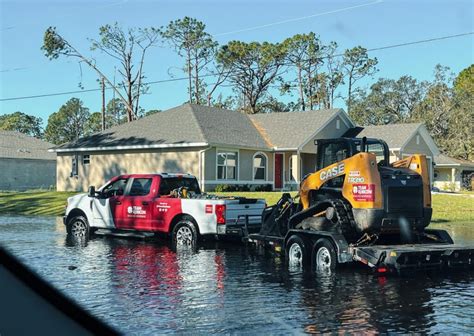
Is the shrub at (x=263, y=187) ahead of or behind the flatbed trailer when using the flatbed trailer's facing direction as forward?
ahead

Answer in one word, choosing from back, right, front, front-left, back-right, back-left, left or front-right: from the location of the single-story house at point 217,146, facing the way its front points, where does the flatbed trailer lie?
front-right

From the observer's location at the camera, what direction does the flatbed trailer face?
facing away from the viewer and to the left of the viewer

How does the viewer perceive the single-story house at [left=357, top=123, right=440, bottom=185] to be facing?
facing the viewer and to the right of the viewer

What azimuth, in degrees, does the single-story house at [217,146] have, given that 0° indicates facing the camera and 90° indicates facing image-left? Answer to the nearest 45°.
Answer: approximately 315°

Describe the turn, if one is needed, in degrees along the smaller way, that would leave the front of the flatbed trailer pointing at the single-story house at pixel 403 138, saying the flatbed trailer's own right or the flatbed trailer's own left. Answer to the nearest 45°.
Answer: approximately 45° to the flatbed trailer's own right

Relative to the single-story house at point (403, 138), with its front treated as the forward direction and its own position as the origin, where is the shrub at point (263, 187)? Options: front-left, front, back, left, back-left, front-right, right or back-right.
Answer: right
